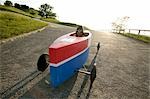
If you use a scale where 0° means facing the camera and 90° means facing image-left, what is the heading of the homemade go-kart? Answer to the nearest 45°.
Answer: approximately 45°
